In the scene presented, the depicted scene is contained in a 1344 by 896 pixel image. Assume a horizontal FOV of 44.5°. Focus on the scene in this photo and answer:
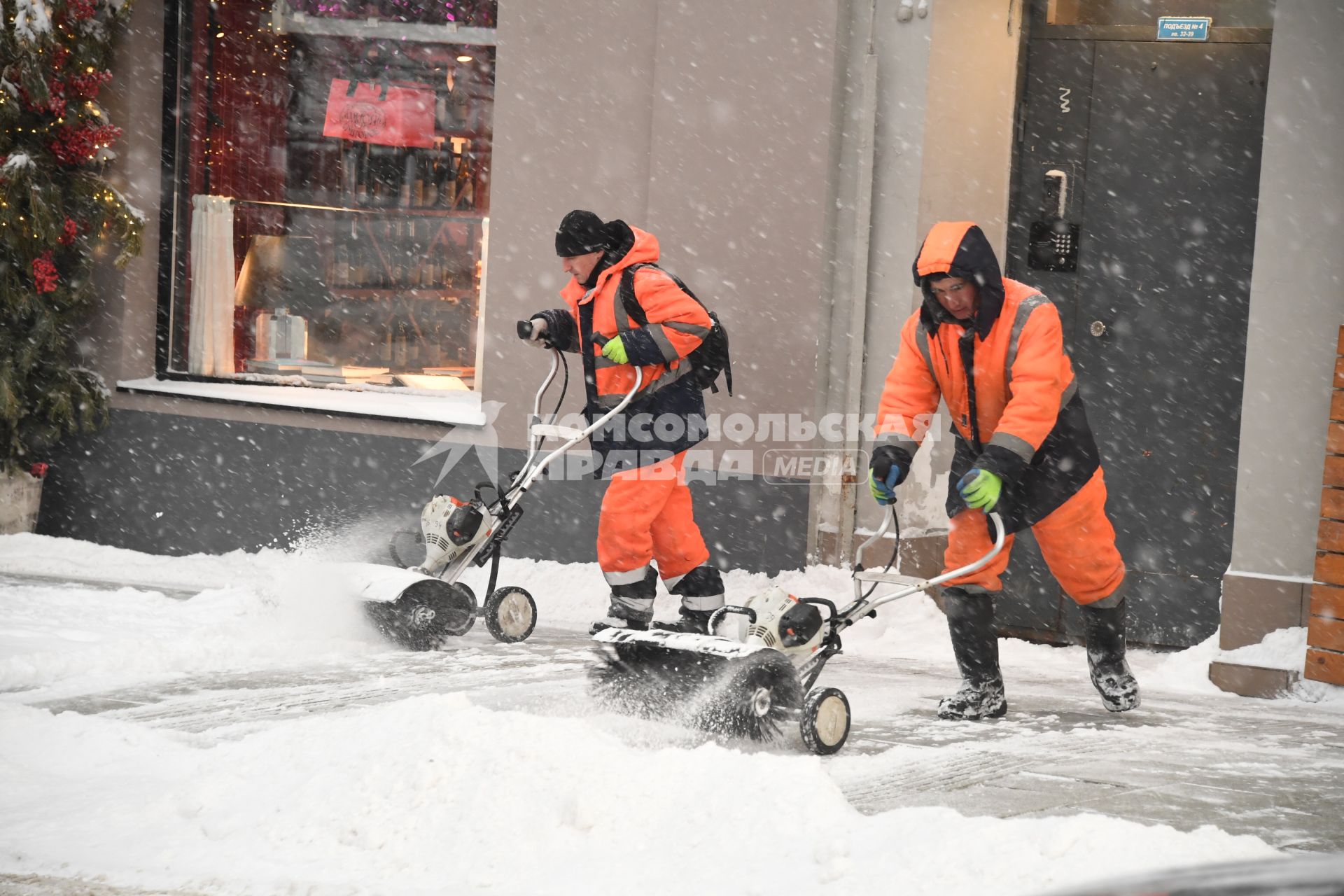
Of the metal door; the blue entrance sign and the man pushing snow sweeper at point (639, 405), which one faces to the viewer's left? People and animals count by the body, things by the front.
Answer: the man pushing snow sweeper

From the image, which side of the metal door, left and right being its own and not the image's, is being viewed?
front

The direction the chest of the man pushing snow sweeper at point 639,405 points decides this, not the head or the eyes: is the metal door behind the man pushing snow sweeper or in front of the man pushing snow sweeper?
behind

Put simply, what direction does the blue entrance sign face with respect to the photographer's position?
facing the viewer

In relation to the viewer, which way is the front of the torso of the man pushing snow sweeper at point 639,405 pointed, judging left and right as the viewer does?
facing to the left of the viewer

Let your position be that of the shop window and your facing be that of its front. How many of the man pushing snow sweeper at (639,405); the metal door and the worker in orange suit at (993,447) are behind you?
0

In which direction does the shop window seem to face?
toward the camera

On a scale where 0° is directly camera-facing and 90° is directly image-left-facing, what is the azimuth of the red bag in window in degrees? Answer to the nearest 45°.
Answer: approximately 0°

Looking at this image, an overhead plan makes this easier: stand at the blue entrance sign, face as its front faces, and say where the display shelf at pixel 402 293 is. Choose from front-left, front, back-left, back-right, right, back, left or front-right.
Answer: right

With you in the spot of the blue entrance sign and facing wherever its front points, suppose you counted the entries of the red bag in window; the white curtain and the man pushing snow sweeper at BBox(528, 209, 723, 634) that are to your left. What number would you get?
0

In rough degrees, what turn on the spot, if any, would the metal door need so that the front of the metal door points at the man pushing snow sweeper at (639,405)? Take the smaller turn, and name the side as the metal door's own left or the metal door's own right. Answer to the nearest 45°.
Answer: approximately 45° to the metal door's own right

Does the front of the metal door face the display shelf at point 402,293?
no

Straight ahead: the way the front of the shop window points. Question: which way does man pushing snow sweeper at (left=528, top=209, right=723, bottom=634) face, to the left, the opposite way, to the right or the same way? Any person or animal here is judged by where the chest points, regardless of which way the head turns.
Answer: to the right

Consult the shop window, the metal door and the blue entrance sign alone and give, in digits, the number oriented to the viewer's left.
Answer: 0

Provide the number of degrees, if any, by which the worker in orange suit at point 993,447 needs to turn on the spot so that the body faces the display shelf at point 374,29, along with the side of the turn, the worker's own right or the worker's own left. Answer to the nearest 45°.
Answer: approximately 90° to the worker's own right

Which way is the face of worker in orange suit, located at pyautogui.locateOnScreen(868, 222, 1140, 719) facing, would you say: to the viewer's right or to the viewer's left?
to the viewer's left

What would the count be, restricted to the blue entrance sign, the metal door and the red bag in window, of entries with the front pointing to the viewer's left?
0
